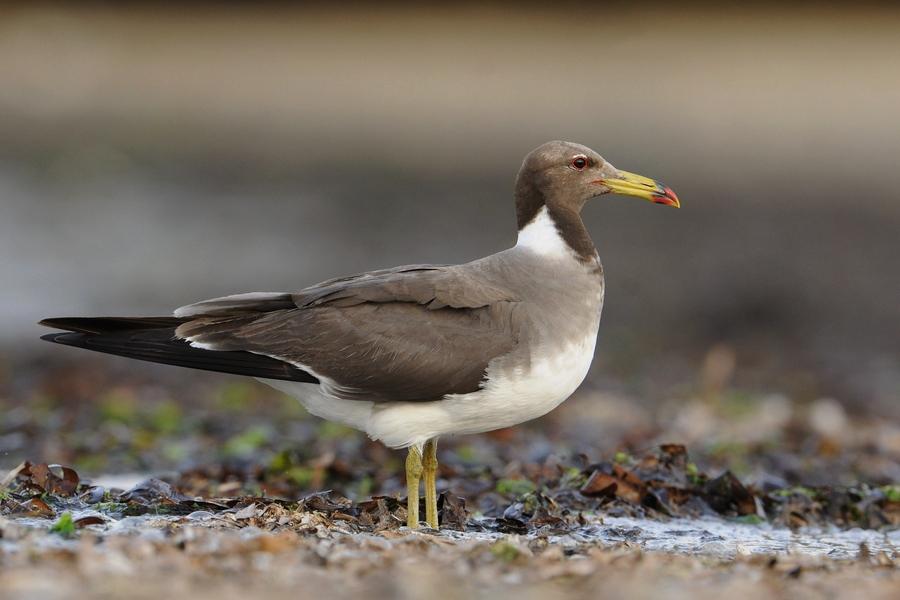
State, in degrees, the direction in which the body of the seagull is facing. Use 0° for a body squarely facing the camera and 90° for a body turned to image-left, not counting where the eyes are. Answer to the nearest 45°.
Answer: approximately 270°

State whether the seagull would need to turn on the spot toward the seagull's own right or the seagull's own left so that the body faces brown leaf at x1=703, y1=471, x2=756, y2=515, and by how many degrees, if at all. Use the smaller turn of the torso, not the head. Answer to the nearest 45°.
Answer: approximately 45° to the seagull's own left

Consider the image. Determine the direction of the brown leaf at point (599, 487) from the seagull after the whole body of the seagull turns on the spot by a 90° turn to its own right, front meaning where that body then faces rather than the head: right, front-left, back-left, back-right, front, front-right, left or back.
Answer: back-left

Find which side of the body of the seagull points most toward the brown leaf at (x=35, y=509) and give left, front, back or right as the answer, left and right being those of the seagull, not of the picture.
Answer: back
